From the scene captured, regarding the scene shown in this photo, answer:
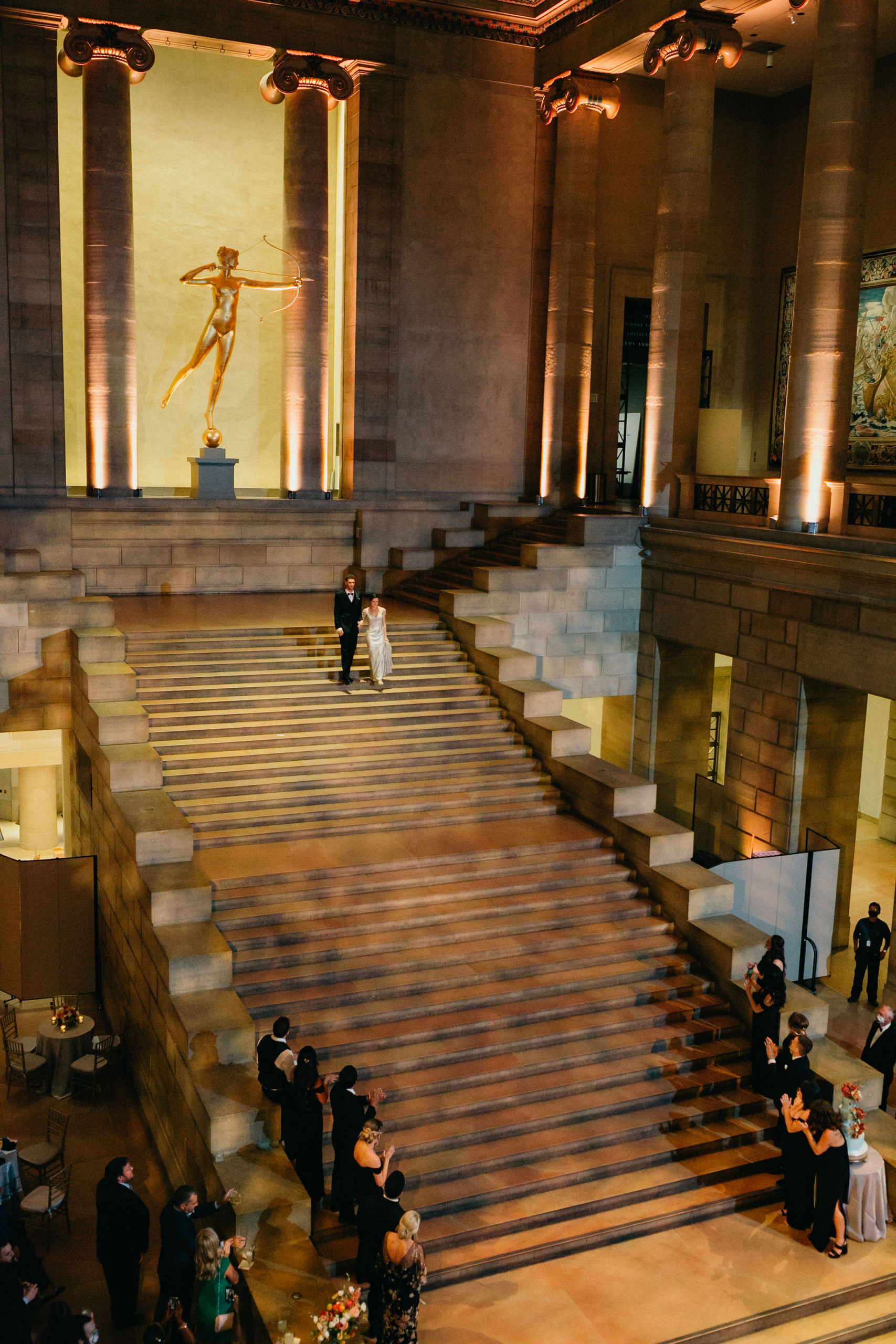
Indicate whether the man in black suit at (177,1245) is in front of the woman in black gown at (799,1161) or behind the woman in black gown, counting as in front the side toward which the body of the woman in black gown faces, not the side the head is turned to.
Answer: in front

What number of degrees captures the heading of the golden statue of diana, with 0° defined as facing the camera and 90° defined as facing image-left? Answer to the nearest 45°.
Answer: approximately 315°

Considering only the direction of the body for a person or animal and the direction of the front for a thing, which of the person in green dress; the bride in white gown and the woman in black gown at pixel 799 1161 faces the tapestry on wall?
the person in green dress

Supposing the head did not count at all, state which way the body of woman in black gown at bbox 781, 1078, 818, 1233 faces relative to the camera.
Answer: to the viewer's left

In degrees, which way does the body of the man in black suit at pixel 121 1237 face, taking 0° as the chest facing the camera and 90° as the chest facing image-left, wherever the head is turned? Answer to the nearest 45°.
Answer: approximately 270°

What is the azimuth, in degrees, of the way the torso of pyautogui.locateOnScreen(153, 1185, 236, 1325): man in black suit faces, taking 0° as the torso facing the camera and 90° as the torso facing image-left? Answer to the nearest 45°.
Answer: approximately 270°

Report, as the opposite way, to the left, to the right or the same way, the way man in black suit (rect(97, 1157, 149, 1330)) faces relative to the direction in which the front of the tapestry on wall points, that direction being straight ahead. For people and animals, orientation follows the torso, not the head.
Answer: the opposite way

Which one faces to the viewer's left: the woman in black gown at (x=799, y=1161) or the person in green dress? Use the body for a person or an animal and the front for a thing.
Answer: the woman in black gown

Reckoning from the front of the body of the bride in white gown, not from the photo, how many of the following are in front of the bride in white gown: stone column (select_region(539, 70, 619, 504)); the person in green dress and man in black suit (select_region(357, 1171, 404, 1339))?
2

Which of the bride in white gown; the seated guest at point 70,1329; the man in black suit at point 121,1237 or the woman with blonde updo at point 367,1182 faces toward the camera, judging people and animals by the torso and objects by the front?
the bride in white gown

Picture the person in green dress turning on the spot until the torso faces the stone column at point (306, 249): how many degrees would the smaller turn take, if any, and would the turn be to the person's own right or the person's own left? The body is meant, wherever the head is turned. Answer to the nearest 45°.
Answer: approximately 45° to the person's own left

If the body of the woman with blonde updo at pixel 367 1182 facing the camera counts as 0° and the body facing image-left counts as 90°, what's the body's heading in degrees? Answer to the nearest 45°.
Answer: approximately 225°
